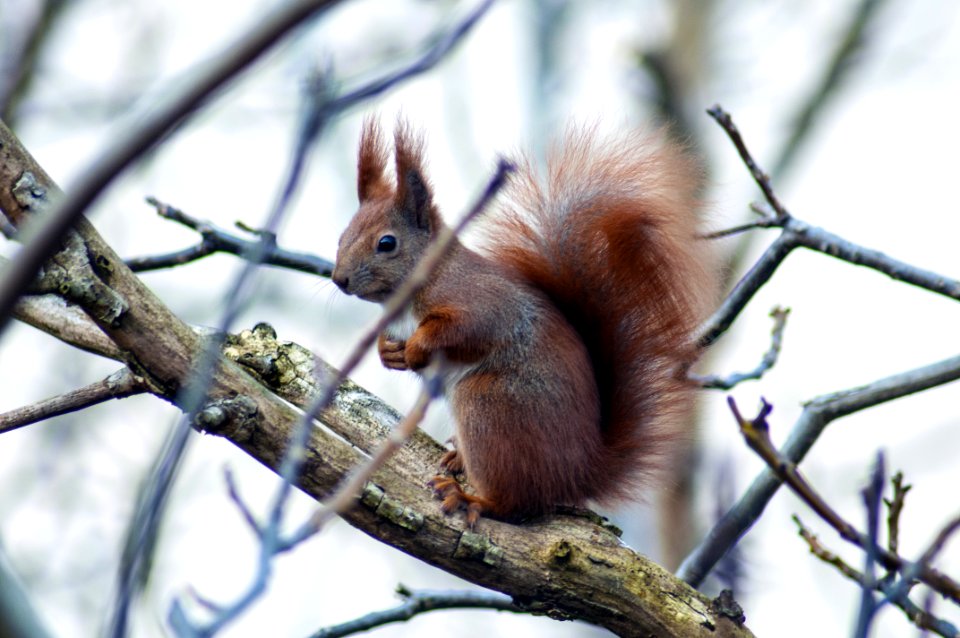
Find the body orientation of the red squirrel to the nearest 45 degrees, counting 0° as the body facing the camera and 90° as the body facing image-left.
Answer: approximately 90°

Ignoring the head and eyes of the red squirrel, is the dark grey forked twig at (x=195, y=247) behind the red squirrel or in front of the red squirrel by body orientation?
in front

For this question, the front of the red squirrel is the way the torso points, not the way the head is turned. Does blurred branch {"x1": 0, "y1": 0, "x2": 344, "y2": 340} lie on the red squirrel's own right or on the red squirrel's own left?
on the red squirrel's own left
